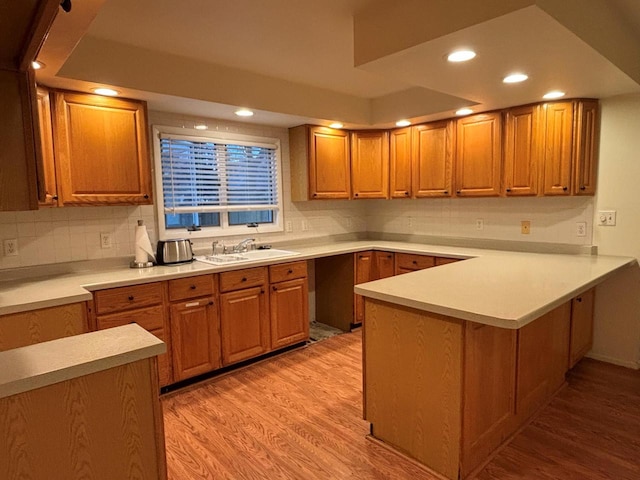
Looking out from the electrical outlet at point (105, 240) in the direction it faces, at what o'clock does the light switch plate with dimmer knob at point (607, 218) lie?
the light switch plate with dimmer knob at point (607, 218) is roughly at 10 o'clock from the electrical outlet at point (105, 240).

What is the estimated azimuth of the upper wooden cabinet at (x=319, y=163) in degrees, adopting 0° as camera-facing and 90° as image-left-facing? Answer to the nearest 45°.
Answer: approximately 315°

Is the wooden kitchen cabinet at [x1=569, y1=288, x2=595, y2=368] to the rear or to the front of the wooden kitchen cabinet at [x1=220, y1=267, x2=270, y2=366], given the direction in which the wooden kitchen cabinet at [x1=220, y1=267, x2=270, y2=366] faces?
to the front

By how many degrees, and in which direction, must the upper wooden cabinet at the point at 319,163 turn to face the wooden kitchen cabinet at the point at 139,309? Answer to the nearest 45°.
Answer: approximately 90° to its right

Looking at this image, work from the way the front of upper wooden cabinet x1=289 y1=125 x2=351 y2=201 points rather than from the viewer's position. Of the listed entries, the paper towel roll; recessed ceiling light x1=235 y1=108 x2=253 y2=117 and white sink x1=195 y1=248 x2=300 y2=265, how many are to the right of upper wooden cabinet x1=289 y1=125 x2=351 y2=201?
3

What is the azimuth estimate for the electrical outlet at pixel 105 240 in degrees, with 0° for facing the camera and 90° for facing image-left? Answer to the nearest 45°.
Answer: approximately 0°

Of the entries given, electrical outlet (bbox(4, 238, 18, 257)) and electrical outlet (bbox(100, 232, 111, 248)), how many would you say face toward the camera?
2

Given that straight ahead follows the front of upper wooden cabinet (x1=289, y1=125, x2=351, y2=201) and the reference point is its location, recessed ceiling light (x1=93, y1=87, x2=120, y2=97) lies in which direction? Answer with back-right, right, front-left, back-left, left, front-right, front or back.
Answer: right

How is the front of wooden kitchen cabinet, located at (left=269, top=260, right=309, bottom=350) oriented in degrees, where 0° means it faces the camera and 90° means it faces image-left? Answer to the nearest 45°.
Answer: approximately 315°

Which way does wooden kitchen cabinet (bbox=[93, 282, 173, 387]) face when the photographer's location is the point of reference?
facing the viewer and to the right of the viewer

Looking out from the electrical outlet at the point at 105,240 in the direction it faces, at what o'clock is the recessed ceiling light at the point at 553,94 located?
The recessed ceiling light is roughly at 10 o'clock from the electrical outlet.

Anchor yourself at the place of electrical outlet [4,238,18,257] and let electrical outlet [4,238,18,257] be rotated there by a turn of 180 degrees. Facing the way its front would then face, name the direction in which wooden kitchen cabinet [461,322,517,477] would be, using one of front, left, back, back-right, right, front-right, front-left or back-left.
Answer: back-right

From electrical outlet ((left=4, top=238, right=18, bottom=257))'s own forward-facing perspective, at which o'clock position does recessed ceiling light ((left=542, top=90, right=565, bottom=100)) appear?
The recessed ceiling light is roughly at 10 o'clock from the electrical outlet.

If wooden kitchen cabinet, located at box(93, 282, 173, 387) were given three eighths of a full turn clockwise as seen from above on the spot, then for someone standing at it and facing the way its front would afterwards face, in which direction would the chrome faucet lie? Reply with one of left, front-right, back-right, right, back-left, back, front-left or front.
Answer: back-right
